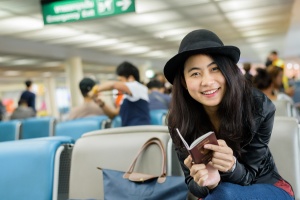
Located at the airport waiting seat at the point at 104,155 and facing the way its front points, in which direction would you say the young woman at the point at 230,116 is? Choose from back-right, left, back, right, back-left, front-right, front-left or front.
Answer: front-left

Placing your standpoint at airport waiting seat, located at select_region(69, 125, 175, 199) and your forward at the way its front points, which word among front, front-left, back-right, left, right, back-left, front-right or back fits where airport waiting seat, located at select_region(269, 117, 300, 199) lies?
left

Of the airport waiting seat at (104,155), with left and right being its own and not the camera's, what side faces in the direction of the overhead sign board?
back

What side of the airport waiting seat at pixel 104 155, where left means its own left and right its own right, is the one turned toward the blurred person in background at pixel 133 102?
back

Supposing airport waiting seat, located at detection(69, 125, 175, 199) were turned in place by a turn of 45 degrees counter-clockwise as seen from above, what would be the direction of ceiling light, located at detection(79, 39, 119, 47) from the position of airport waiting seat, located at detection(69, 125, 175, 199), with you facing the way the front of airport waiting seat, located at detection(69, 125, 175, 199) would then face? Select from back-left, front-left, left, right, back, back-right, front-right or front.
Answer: back-left

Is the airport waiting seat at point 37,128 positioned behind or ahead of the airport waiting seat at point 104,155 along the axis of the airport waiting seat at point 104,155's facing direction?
behind
